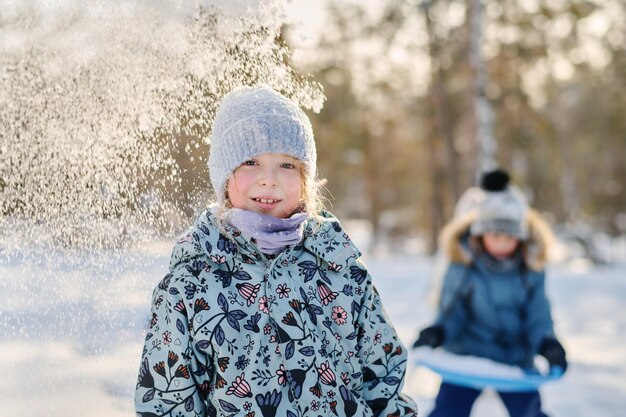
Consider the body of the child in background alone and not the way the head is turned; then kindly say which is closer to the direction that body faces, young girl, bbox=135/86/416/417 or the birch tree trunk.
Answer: the young girl

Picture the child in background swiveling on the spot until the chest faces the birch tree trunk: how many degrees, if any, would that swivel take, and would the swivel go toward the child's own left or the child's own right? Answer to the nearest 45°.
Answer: approximately 180°

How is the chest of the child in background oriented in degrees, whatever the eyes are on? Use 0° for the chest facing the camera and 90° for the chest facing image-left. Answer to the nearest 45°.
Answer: approximately 0°

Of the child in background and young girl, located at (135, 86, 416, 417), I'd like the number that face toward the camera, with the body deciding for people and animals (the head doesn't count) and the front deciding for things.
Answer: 2

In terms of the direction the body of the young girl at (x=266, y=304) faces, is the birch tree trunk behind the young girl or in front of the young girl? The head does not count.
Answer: behind

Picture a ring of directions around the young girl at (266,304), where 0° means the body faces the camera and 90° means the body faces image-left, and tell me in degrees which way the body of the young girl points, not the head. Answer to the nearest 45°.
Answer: approximately 0°

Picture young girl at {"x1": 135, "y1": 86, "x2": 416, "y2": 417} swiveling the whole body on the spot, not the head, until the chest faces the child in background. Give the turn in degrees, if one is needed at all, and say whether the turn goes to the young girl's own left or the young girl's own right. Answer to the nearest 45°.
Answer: approximately 135° to the young girl's own left
